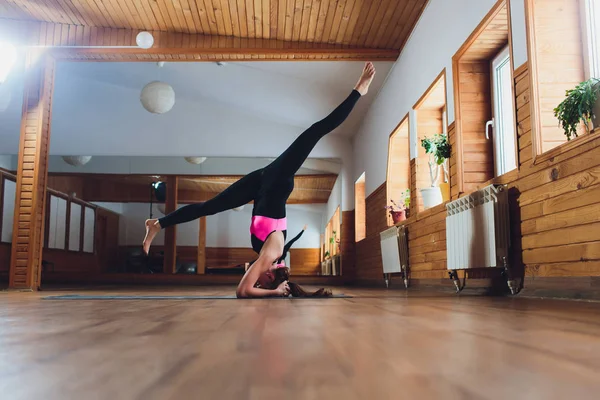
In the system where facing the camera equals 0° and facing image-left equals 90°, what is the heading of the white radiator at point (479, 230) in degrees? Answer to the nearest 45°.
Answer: approximately 45°

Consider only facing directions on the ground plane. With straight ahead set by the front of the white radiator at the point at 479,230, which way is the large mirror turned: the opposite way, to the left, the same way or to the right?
to the left

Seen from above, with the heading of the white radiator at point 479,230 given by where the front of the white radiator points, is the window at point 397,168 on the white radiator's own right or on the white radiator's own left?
on the white radiator's own right

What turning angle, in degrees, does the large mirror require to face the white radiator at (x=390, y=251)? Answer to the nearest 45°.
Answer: approximately 45° to its left

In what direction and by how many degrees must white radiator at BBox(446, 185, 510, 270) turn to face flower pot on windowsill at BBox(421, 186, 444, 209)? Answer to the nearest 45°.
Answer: approximately 135° to its right

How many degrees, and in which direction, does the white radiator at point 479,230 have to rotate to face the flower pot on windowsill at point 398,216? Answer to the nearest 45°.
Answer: approximately 135° to its right

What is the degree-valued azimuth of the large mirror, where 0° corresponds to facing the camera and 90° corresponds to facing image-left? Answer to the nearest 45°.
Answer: approximately 0°

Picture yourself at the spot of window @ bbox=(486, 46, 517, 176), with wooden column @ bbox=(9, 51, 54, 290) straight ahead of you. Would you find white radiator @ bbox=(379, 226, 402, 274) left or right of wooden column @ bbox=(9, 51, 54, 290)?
right

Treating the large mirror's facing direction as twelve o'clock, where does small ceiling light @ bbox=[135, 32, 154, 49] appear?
The small ceiling light is roughly at 12 o'clock from the large mirror.
